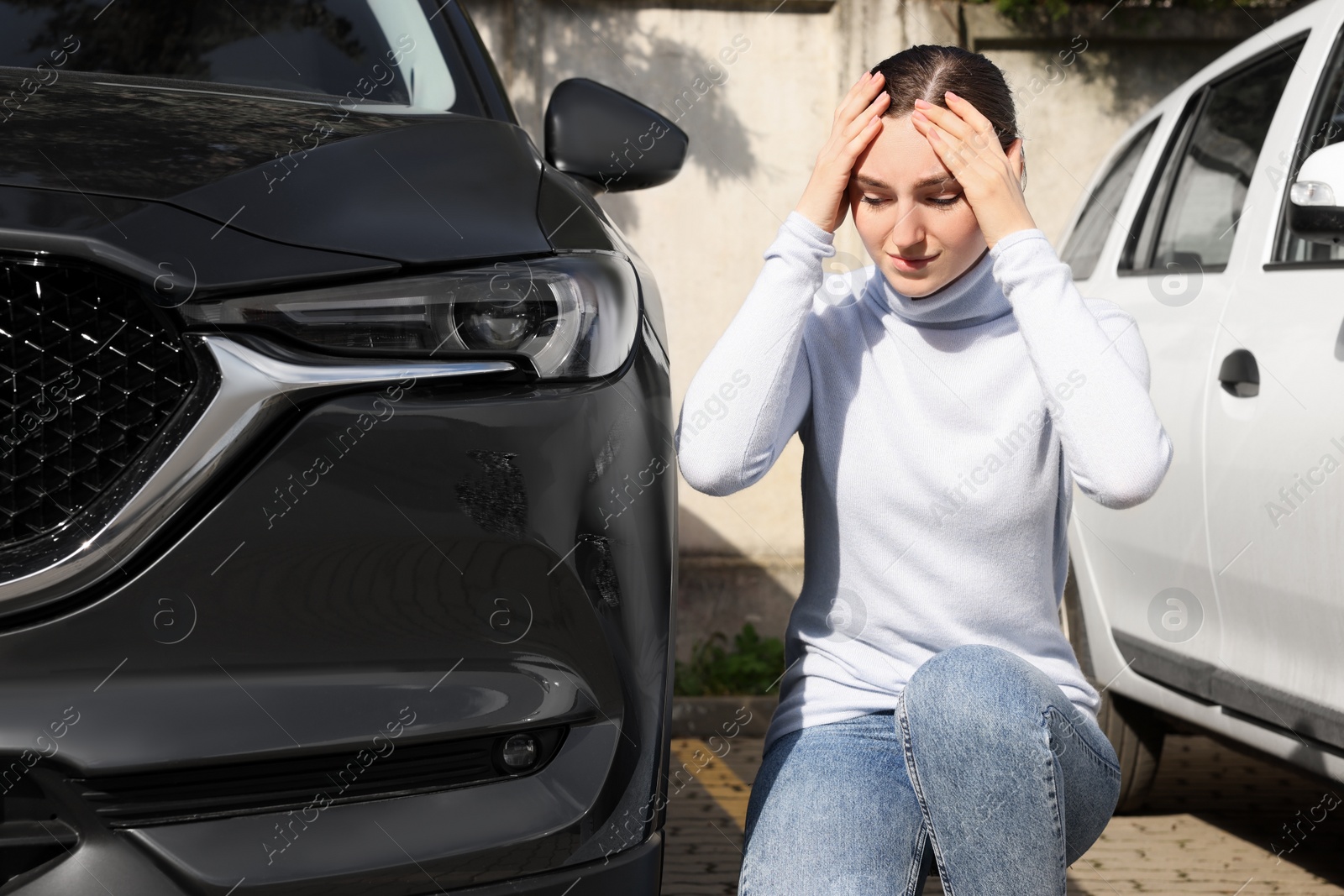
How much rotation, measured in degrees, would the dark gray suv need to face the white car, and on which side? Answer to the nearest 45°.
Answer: approximately 135° to its left

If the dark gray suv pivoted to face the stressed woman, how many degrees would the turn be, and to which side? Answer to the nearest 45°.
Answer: approximately 90° to its left

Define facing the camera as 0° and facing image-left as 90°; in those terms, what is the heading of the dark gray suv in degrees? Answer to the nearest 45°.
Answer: approximately 0°

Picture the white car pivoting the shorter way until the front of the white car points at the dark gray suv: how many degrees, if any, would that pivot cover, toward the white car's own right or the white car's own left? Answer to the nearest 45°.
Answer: approximately 90° to the white car's own right

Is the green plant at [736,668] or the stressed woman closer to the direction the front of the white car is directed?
the stressed woman

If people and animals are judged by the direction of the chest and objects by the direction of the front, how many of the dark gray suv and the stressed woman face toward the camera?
2

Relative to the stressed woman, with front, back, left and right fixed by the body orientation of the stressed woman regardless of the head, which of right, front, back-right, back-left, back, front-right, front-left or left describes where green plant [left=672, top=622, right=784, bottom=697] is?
back

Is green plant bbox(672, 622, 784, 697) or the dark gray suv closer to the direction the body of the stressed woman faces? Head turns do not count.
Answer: the dark gray suv

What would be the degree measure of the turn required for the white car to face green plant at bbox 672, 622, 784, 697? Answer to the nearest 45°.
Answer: approximately 180°
